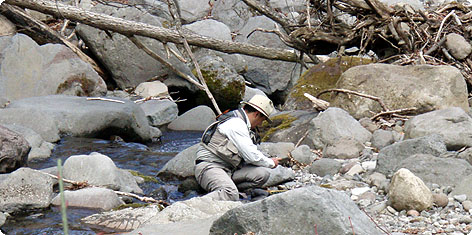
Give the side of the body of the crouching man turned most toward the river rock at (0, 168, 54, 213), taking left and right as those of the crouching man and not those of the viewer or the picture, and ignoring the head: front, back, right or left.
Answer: back

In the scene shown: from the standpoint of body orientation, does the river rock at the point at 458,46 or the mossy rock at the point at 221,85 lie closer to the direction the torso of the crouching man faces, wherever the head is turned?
the river rock

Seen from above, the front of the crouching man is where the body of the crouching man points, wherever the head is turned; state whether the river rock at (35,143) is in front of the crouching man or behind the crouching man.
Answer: behind

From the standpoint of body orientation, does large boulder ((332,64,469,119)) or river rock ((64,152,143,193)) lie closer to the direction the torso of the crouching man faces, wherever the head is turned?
the large boulder

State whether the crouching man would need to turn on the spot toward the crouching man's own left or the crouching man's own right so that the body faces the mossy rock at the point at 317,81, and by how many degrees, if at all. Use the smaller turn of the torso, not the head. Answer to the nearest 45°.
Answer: approximately 90° to the crouching man's own left

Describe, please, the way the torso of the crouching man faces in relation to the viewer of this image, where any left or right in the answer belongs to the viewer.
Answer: facing to the right of the viewer

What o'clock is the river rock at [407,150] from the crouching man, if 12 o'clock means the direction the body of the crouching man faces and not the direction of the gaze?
The river rock is roughly at 12 o'clock from the crouching man.

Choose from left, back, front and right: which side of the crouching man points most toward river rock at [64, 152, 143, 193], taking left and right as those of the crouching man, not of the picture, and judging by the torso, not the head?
back

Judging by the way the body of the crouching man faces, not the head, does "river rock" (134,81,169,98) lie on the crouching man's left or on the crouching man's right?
on the crouching man's left

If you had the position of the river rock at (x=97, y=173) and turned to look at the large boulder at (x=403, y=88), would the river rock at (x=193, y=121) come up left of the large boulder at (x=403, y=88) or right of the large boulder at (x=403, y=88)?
left
